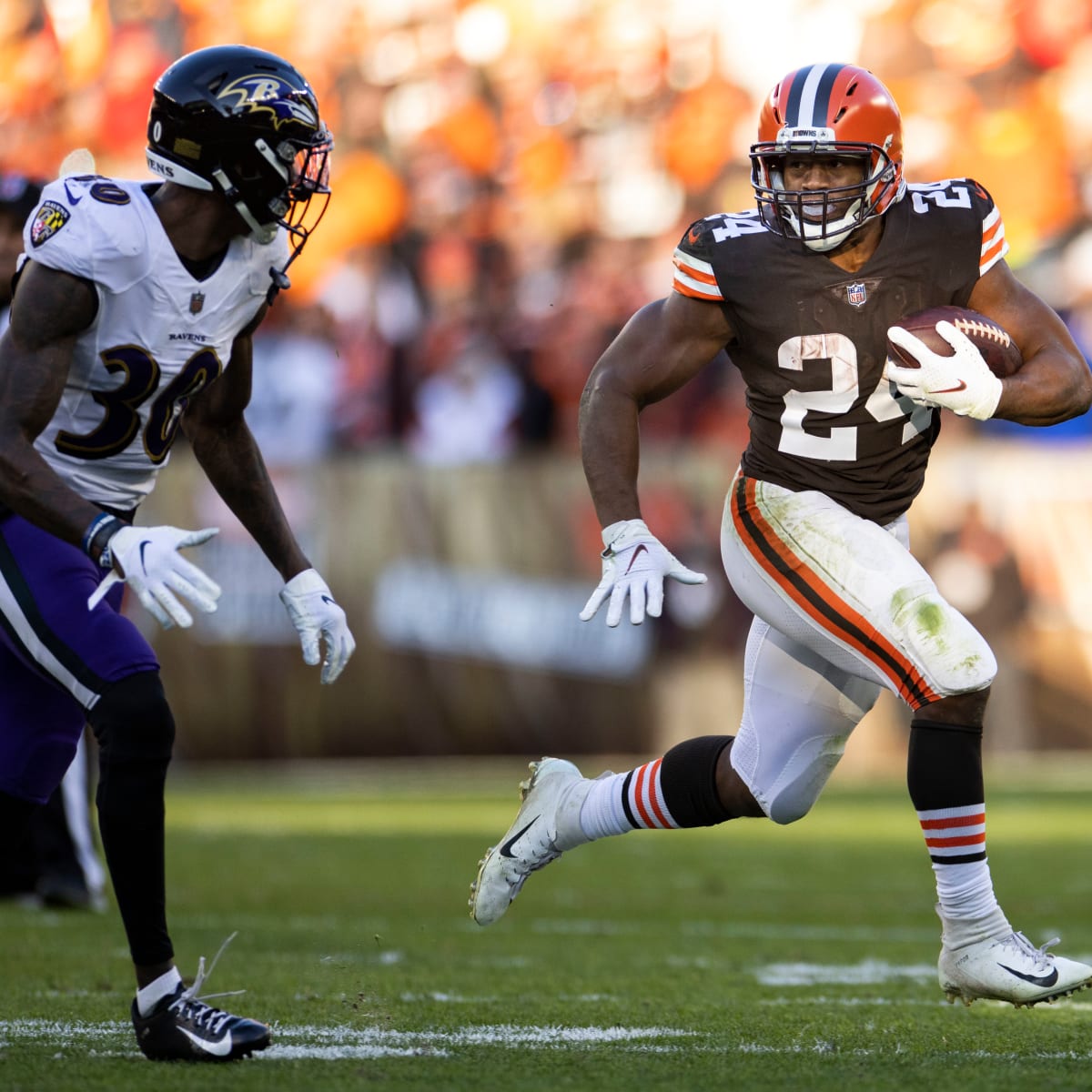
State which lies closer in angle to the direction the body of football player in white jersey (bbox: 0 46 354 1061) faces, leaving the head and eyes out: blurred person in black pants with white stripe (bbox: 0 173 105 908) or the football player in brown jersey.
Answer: the football player in brown jersey

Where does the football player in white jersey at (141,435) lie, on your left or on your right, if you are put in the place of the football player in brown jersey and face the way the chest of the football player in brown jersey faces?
on your right

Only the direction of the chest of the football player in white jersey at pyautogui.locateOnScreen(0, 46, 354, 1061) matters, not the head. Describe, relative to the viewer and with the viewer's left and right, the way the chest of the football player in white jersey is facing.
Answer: facing the viewer and to the right of the viewer

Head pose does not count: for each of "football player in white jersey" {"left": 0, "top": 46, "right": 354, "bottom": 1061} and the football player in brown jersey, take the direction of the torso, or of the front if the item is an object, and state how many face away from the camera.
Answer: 0

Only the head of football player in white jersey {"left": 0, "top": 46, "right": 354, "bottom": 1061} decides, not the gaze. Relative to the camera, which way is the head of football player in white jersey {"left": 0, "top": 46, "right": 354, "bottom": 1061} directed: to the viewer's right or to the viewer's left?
to the viewer's right

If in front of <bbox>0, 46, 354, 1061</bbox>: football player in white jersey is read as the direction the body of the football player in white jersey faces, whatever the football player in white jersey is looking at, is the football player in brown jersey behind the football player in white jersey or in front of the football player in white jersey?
in front
